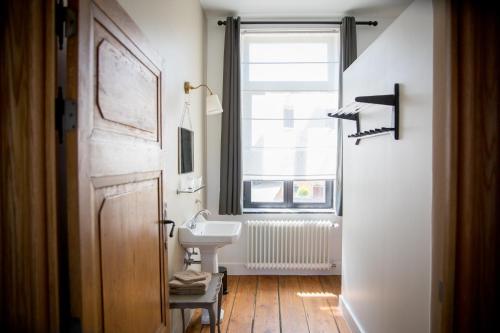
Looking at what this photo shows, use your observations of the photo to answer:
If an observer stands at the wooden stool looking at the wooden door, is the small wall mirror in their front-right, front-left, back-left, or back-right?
back-right

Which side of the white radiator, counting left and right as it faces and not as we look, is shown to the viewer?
front

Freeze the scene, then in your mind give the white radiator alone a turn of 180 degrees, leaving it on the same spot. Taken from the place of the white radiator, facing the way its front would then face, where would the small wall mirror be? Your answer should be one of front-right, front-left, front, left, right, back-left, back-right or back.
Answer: back-left

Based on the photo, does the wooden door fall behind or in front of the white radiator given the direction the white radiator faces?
in front

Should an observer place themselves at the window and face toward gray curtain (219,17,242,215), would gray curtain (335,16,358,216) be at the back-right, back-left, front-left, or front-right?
back-left

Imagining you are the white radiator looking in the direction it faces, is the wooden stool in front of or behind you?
in front
